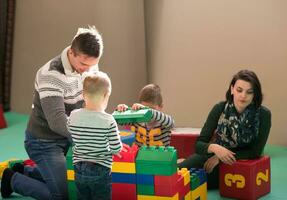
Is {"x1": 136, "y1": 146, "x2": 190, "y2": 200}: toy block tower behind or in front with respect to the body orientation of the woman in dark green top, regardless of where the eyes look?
in front

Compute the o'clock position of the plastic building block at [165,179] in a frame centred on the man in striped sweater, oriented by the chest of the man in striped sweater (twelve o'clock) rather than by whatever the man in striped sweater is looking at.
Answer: The plastic building block is roughly at 12 o'clock from the man in striped sweater.

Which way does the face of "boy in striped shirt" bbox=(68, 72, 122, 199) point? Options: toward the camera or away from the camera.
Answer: away from the camera

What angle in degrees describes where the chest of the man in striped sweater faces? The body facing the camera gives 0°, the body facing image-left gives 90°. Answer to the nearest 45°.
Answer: approximately 315°

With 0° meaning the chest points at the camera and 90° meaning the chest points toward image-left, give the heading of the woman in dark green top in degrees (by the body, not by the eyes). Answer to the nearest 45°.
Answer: approximately 45°

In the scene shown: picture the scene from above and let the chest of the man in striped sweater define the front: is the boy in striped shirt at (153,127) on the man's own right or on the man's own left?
on the man's own left

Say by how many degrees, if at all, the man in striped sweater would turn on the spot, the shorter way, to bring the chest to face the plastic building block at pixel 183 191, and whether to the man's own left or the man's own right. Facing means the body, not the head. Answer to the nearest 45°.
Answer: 0° — they already face it

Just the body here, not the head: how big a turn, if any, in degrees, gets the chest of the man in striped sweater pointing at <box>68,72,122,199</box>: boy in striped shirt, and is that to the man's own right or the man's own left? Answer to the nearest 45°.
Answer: approximately 45° to the man's own right

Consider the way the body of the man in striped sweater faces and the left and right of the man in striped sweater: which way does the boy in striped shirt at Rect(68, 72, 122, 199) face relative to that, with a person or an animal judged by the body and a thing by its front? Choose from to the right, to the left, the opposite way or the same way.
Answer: to the left
